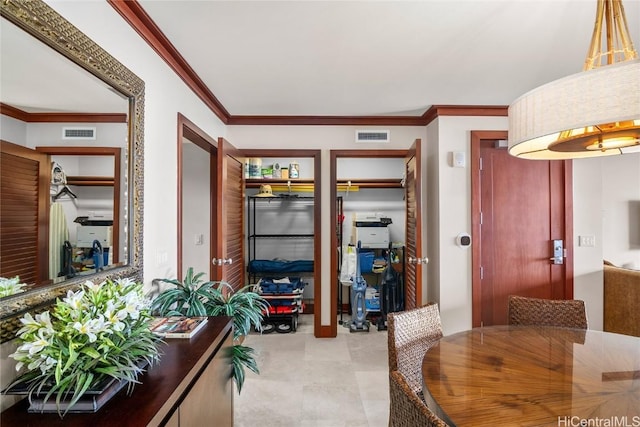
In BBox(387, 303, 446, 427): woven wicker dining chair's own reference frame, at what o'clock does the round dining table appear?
The round dining table is roughly at 12 o'clock from the woven wicker dining chair.

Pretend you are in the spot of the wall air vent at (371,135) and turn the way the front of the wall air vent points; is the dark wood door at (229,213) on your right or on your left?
on your right

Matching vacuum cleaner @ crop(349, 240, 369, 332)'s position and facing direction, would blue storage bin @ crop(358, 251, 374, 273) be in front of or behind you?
behind

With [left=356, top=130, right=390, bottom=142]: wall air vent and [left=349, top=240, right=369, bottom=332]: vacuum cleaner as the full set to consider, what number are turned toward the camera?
2

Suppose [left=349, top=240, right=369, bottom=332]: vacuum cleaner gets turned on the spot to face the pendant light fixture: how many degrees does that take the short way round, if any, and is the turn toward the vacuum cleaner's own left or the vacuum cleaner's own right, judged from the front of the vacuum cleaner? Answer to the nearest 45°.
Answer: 0° — it already faces it

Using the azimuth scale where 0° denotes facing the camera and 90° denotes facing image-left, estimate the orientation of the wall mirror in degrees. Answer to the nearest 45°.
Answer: approximately 315°

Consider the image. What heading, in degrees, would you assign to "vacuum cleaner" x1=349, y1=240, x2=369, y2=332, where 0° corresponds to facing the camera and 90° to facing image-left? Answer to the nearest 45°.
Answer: approximately 0°

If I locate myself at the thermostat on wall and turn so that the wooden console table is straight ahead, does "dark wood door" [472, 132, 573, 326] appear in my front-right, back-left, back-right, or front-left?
back-left
